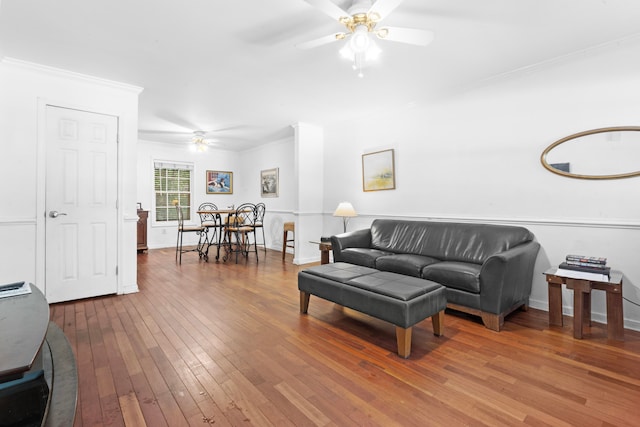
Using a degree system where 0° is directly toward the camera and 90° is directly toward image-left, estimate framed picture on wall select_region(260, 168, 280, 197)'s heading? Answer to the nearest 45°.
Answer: approximately 45°

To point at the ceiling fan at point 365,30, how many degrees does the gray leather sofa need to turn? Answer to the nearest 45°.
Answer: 0° — it already faces it

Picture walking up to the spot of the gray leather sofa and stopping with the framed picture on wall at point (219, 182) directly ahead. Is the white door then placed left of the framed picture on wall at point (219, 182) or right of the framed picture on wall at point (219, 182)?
left

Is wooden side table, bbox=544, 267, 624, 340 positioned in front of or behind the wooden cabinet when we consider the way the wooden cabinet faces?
in front

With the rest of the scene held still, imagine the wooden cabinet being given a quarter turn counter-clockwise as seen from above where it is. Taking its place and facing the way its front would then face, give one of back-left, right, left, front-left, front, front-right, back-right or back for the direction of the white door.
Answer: back-right

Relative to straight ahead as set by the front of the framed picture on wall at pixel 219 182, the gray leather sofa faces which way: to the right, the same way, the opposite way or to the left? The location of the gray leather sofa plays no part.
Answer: to the right

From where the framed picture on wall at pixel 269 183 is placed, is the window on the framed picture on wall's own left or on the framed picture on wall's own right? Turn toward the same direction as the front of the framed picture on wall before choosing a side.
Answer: on the framed picture on wall's own right

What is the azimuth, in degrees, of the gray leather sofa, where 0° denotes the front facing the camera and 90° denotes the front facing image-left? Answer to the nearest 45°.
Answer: approximately 45°

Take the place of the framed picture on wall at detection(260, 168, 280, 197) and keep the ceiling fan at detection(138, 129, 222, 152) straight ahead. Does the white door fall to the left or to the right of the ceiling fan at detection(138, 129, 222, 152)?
left

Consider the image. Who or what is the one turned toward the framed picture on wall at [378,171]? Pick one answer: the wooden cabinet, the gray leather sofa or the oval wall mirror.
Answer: the wooden cabinet

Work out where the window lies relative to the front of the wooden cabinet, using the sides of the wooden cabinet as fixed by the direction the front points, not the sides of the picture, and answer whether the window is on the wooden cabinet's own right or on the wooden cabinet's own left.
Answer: on the wooden cabinet's own left

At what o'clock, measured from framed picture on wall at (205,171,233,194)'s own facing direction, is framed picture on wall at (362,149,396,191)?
framed picture on wall at (362,149,396,191) is roughly at 11 o'clock from framed picture on wall at (205,171,233,194).

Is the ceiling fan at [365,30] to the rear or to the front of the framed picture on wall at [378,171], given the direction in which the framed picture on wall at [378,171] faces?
to the front

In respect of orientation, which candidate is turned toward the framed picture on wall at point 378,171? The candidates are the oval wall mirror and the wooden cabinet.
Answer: the wooden cabinet
